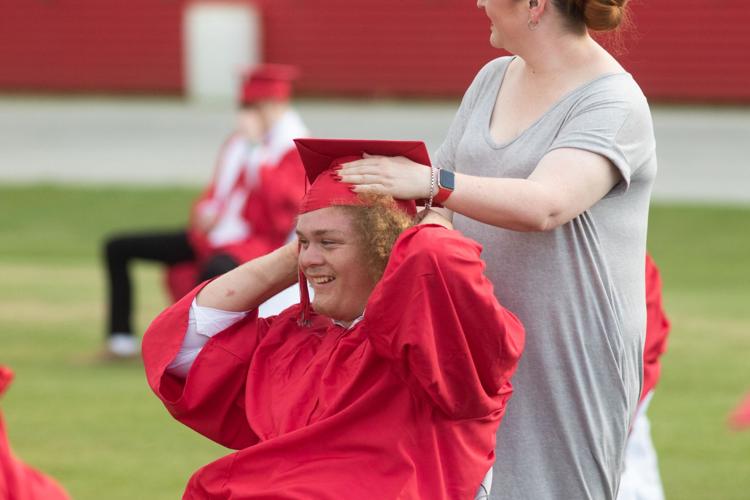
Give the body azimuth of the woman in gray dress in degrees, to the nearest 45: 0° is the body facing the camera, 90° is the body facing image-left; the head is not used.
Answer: approximately 45°

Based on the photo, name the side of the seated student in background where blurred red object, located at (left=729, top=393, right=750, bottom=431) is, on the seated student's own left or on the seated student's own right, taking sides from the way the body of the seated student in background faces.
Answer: on the seated student's own left

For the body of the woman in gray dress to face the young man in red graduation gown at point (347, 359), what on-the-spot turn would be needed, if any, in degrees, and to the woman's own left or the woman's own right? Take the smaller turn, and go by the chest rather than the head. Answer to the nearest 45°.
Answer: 0° — they already face them

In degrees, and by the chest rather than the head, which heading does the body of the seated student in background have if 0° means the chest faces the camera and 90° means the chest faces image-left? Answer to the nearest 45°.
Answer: approximately 45°

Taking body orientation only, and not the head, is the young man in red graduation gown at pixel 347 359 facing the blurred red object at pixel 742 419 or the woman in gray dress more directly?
the blurred red object

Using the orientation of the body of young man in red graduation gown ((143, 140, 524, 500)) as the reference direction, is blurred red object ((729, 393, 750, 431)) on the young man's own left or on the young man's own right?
on the young man's own left

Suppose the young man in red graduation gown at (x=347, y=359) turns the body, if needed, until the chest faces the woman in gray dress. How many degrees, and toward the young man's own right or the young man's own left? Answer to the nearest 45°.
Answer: approximately 135° to the young man's own left
